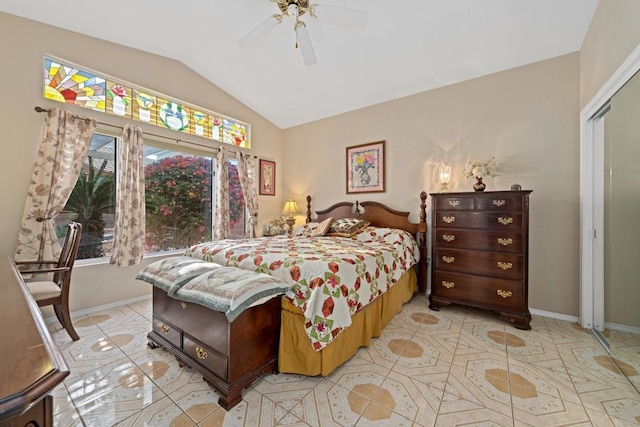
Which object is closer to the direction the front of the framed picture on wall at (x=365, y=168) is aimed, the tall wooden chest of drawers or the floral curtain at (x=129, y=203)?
the floral curtain

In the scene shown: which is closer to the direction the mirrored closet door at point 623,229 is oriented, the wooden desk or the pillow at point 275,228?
the pillow

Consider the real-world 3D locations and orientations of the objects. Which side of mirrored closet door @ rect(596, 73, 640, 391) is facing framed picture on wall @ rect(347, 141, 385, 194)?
front

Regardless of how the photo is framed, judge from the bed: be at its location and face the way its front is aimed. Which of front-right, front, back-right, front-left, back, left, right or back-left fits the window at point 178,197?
right

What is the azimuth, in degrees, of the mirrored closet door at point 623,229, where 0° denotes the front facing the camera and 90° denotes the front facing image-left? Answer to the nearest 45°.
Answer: approximately 90°

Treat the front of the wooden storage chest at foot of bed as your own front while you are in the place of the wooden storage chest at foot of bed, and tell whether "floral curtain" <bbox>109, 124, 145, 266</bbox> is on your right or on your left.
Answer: on your right

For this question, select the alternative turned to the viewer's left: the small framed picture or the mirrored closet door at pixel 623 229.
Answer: the mirrored closet door

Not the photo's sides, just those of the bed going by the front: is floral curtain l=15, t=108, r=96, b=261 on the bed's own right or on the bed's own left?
on the bed's own right

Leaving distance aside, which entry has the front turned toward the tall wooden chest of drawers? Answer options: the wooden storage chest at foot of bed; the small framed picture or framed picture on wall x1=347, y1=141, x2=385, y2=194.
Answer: the small framed picture
